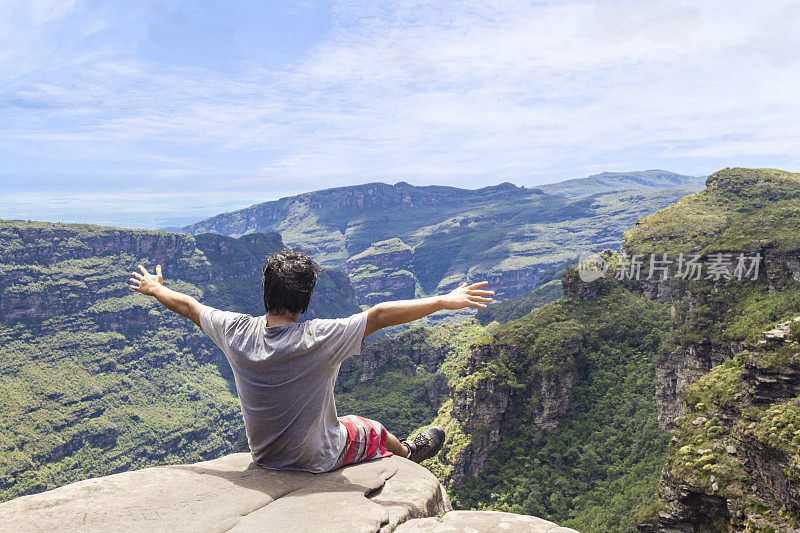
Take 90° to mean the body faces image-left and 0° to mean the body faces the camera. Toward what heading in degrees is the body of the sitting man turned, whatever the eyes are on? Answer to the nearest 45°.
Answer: approximately 225°

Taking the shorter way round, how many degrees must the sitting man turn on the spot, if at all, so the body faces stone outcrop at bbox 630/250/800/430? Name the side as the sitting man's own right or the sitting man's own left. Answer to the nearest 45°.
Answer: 0° — they already face it

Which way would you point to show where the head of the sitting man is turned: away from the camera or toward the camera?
away from the camera

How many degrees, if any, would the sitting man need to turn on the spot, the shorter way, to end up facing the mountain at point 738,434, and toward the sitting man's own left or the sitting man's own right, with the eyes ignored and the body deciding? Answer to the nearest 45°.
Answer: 0° — they already face it
